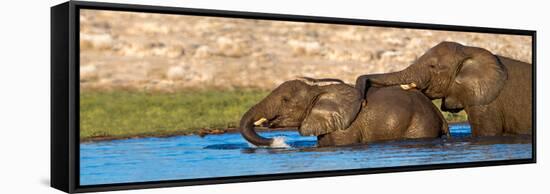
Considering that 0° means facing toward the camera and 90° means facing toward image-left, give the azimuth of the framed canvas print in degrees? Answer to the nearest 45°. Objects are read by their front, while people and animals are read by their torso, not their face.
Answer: approximately 315°
